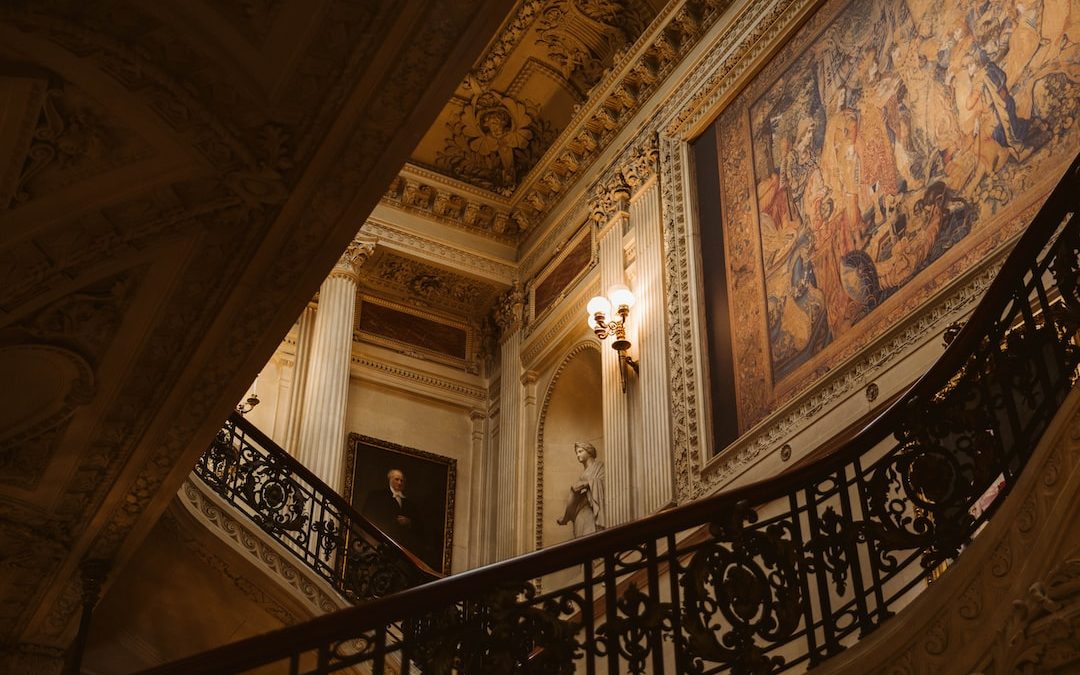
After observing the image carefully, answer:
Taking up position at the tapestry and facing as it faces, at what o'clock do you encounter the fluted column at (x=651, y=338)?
The fluted column is roughly at 3 o'clock from the tapestry.

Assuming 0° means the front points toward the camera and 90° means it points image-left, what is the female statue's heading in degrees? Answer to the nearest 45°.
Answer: approximately 45°

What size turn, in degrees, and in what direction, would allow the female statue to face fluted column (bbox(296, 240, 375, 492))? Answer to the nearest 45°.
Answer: approximately 45° to its right

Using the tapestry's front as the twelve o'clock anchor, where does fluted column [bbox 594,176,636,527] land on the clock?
The fluted column is roughly at 3 o'clock from the tapestry.

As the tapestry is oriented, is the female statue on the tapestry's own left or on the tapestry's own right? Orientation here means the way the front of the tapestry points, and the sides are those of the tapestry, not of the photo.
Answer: on the tapestry's own right

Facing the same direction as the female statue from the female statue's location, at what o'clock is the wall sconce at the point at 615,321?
The wall sconce is roughly at 10 o'clock from the female statue.

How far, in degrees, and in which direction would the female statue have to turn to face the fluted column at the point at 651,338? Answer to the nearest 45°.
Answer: approximately 45° to its left

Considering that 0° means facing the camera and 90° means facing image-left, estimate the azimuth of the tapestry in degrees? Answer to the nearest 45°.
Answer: approximately 45°
